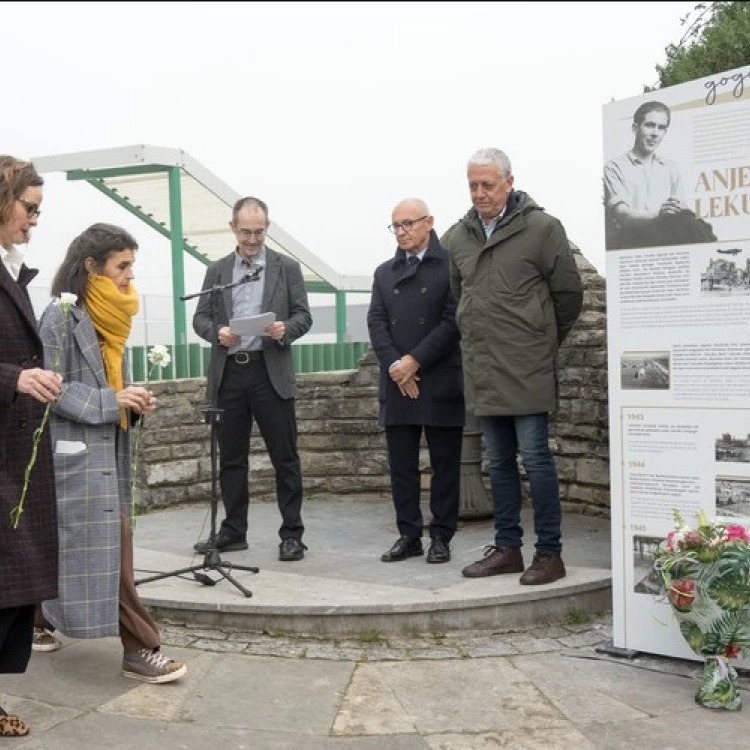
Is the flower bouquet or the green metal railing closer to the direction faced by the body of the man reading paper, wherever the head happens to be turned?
the flower bouquet

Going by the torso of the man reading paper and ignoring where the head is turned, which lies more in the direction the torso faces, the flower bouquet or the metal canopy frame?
the flower bouquet

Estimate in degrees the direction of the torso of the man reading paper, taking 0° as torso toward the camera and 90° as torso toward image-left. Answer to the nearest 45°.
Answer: approximately 0°

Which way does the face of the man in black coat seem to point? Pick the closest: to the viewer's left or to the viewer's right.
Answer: to the viewer's left

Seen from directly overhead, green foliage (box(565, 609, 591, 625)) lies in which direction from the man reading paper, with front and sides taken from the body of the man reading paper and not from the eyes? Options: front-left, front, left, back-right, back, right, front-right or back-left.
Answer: front-left

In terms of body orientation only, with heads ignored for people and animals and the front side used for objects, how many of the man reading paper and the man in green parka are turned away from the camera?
0

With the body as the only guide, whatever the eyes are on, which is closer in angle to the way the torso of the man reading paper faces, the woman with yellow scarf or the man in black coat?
the woman with yellow scarf

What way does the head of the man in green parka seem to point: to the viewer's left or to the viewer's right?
to the viewer's left

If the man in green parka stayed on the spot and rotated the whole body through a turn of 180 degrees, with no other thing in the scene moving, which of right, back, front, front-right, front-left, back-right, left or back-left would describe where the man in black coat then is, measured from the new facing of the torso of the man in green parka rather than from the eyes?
left

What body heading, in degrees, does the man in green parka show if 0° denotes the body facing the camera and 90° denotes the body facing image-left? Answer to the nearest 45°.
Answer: approximately 45°

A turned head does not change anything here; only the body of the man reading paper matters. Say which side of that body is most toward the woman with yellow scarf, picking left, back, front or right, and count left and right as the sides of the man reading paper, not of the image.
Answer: front

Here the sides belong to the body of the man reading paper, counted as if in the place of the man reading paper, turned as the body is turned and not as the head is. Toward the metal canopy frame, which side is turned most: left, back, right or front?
back
